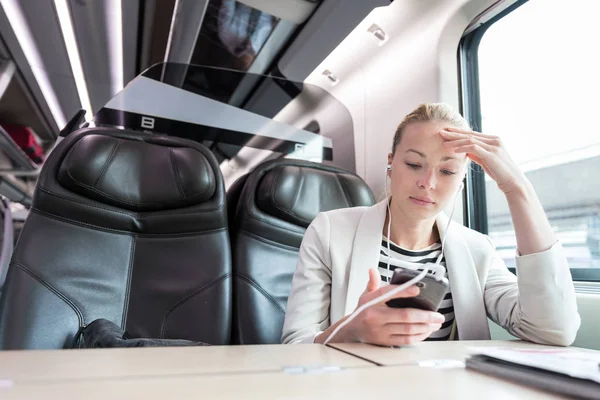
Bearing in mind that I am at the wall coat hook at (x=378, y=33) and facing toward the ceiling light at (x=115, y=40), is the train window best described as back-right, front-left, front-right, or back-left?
back-left

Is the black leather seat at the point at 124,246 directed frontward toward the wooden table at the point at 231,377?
yes

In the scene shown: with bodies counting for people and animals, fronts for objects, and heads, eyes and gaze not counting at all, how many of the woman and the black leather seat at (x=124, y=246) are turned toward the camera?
2

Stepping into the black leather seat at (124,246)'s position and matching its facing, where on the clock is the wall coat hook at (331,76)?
The wall coat hook is roughly at 8 o'clock from the black leather seat.

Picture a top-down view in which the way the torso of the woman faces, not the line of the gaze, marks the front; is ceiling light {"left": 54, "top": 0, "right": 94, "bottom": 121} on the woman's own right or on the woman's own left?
on the woman's own right

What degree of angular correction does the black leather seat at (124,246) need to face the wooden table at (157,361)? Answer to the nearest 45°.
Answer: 0° — it already faces it

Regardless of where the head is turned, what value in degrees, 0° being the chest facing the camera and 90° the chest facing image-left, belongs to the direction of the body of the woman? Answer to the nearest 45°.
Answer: approximately 0°
